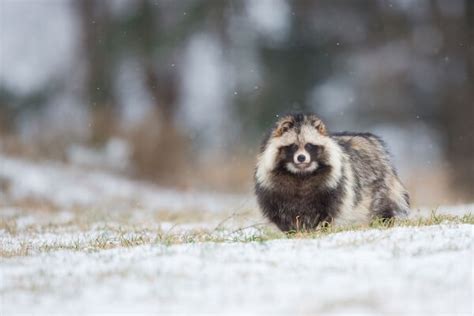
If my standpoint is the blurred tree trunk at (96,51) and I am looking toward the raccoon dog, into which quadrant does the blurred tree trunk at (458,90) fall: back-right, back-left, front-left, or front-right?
front-left

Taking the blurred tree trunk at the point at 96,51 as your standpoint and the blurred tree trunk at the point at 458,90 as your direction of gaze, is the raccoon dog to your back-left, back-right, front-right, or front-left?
front-right

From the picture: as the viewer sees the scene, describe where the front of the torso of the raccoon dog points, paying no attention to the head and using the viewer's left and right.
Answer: facing the viewer and to the left of the viewer

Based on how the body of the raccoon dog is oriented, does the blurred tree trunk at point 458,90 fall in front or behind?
behind

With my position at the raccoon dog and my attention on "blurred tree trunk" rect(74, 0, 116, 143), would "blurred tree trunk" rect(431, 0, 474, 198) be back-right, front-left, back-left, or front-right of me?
front-right

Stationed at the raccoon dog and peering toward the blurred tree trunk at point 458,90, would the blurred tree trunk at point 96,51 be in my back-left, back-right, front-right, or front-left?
front-left

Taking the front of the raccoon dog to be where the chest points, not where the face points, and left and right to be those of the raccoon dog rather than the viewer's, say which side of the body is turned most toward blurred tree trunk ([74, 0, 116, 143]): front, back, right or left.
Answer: right
